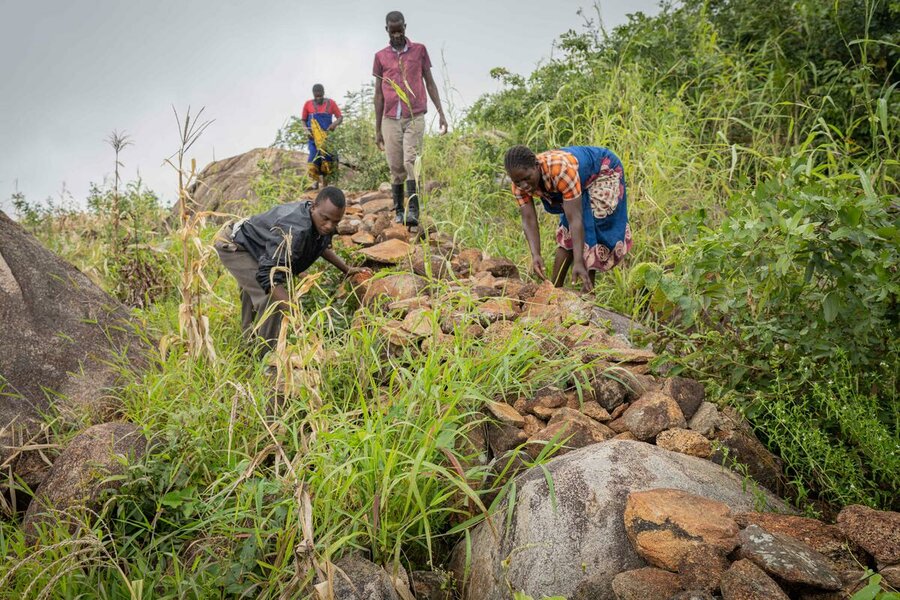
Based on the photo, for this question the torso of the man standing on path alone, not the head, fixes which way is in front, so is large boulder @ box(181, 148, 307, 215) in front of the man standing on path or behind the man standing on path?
behind

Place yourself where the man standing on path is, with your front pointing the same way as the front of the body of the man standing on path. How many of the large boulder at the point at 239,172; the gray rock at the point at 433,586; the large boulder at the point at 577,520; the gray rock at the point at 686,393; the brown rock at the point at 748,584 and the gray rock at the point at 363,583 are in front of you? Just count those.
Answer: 5

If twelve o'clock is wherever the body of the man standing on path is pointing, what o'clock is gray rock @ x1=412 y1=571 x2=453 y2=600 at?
The gray rock is roughly at 12 o'clock from the man standing on path.

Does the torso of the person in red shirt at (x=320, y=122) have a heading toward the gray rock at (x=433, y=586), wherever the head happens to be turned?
yes

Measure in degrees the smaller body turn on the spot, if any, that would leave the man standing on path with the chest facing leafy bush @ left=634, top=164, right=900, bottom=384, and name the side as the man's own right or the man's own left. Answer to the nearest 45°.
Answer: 0° — they already face it

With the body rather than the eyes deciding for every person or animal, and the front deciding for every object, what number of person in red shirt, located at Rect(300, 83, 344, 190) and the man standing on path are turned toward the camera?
2

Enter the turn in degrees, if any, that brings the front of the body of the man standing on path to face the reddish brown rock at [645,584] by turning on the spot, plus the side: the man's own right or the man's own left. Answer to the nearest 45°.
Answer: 0° — they already face it

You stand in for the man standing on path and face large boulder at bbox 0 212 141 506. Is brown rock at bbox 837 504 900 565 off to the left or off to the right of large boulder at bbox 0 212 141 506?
left

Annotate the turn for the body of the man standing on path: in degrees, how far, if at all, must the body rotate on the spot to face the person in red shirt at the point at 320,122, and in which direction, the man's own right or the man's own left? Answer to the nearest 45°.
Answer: approximately 180°

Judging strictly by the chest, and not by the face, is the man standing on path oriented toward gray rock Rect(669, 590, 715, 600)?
yes
